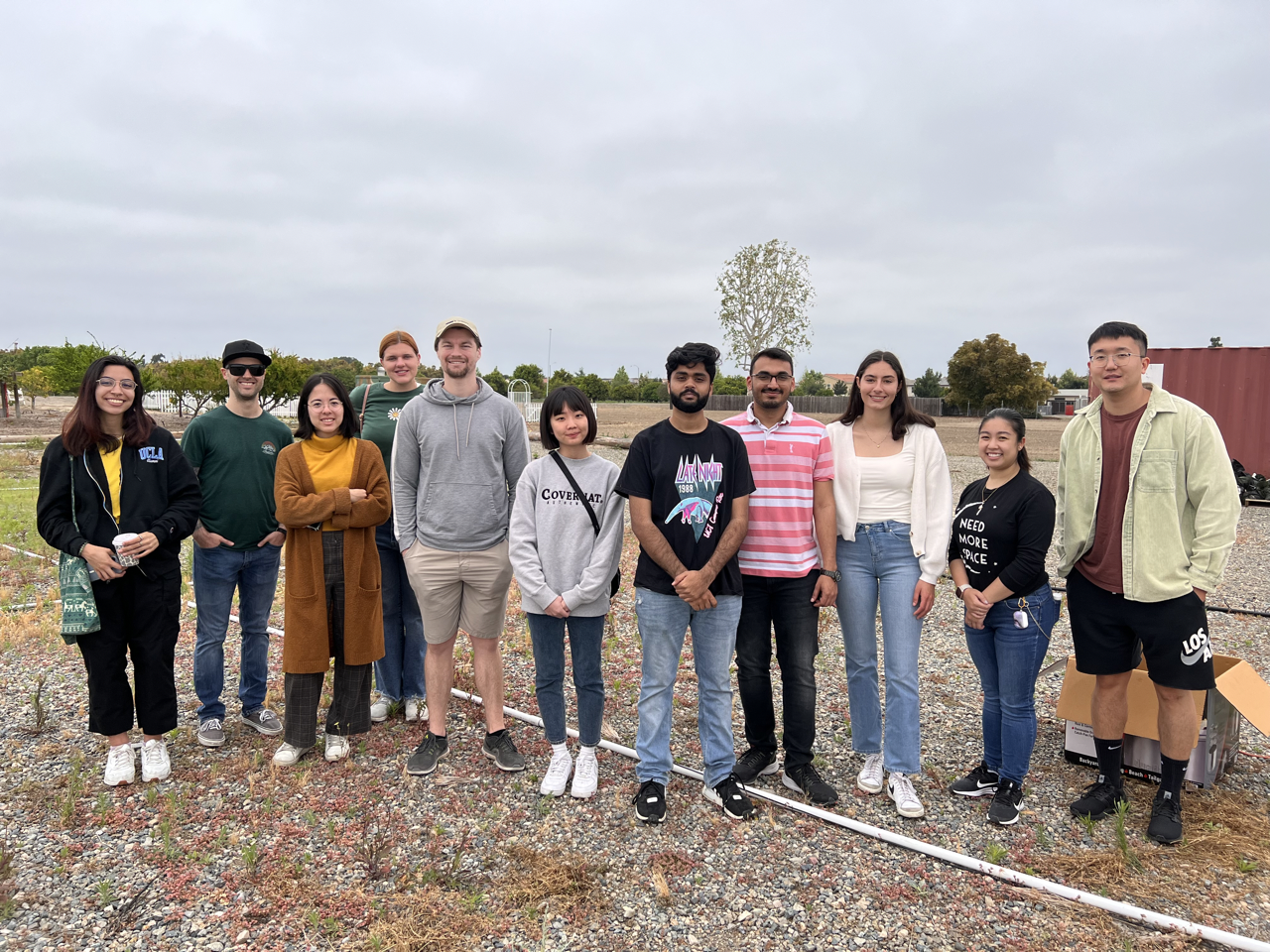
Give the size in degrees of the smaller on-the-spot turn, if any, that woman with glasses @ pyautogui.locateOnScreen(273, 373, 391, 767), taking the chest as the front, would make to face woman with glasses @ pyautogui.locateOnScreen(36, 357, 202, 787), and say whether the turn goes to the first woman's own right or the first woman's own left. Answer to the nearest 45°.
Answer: approximately 90° to the first woman's own right

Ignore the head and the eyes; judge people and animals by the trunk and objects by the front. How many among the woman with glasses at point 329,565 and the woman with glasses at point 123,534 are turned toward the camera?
2

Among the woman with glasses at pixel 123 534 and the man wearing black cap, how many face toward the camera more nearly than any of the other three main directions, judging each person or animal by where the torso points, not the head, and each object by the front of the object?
2

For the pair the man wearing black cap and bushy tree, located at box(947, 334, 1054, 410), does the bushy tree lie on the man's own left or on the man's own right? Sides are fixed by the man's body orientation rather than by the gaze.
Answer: on the man's own left

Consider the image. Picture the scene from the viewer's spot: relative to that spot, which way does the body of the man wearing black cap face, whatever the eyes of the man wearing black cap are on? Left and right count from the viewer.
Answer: facing the viewer

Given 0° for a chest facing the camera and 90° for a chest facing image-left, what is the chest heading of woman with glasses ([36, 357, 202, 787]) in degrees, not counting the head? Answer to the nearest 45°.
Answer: approximately 0°

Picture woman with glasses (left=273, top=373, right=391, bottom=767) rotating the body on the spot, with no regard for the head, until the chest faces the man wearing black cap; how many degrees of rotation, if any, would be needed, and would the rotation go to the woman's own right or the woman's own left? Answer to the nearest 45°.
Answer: approximately 135° to the woman's own right

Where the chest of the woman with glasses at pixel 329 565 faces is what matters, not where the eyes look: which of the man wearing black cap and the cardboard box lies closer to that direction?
the cardboard box

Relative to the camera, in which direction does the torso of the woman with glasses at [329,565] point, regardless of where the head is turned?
toward the camera

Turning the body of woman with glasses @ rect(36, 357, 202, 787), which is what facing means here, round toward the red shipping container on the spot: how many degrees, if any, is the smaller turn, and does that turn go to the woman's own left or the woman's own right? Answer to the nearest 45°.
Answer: approximately 90° to the woman's own left

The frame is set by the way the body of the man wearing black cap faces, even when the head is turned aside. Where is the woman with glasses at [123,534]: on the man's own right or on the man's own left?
on the man's own right

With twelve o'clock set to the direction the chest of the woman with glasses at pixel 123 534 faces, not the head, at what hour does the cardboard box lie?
The cardboard box is roughly at 10 o'clock from the woman with glasses.
